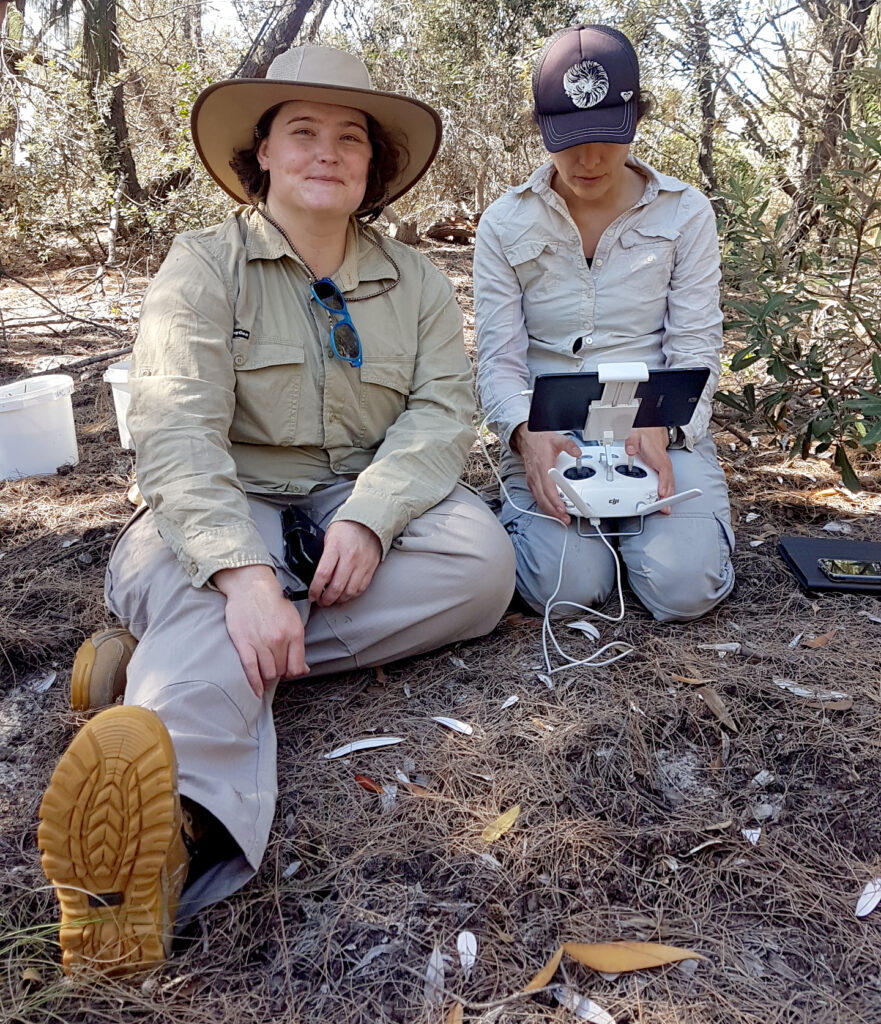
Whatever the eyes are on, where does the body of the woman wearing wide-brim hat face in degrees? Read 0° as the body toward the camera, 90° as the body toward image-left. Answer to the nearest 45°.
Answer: approximately 0°

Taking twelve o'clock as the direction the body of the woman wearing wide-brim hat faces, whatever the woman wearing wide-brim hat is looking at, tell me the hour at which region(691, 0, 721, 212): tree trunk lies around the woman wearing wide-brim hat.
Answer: The tree trunk is roughly at 7 o'clock from the woman wearing wide-brim hat.

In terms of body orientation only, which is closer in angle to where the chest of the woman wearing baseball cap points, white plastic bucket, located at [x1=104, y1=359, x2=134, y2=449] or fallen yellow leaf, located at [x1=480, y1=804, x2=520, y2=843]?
the fallen yellow leaf

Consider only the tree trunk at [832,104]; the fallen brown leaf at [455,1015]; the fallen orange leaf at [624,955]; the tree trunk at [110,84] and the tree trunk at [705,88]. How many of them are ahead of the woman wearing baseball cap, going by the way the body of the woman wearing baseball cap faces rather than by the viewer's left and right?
2

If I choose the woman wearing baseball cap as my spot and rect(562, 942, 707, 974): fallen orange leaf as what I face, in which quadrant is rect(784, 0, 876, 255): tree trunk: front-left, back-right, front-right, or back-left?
back-left

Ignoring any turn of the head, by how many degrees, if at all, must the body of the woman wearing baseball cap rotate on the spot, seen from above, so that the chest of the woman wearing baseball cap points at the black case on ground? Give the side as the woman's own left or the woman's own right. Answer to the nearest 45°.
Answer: approximately 90° to the woman's own left

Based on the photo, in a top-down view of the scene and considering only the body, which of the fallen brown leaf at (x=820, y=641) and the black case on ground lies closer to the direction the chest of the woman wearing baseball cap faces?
the fallen brown leaf

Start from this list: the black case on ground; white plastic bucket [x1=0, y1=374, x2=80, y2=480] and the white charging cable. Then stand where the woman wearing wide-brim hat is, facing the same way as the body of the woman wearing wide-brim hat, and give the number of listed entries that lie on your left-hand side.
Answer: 2

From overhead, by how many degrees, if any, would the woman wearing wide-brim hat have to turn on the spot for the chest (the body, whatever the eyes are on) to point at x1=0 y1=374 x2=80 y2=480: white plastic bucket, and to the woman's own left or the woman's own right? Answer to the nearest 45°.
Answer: approximately 135° to the woman's own right

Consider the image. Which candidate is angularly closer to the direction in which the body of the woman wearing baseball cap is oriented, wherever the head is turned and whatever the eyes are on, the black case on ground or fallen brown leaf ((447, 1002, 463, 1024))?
the fallen brown leaf
